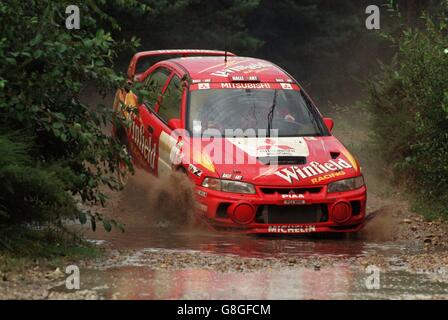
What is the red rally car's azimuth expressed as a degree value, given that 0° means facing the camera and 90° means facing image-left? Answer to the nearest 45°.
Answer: approximately 315°
